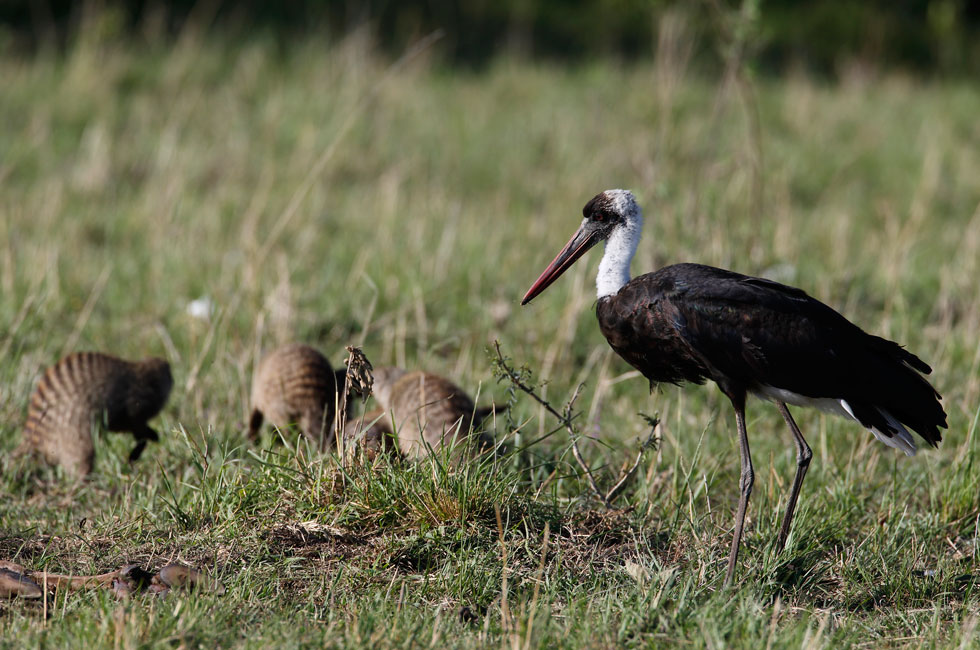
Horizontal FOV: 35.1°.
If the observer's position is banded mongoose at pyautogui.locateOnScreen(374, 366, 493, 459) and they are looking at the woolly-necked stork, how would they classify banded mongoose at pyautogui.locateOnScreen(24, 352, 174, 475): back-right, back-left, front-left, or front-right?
back-right

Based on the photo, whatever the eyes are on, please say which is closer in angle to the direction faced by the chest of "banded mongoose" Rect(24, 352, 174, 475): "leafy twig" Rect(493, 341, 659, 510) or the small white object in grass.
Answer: the leafy twig

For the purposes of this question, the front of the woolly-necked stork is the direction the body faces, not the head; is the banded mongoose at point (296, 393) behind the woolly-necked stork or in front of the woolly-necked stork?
in front

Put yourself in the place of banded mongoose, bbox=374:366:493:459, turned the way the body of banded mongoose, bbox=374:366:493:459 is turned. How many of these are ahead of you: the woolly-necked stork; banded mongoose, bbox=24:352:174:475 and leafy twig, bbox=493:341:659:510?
1

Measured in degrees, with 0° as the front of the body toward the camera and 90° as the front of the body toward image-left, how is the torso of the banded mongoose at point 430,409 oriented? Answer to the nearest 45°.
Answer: approximately 90°

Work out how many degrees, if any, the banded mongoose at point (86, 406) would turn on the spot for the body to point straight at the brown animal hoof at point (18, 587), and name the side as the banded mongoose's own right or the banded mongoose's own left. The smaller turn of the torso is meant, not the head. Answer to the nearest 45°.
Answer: approximately 90° to the banded mongoose's own right

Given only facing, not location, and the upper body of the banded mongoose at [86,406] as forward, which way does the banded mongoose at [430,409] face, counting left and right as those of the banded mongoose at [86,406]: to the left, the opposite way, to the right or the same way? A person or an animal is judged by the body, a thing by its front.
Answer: the opposite way

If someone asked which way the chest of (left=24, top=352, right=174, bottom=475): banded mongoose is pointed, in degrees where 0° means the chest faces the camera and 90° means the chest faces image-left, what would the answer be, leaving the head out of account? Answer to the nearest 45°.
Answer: approximately 270°

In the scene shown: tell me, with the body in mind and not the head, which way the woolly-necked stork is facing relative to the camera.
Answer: to the viewer's left

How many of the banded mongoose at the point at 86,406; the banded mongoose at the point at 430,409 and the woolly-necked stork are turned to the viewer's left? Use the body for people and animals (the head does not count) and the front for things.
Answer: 2
